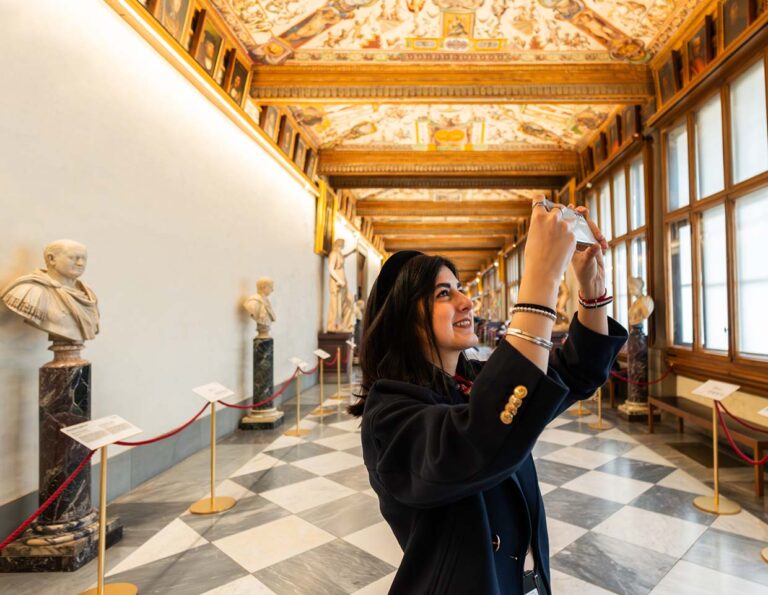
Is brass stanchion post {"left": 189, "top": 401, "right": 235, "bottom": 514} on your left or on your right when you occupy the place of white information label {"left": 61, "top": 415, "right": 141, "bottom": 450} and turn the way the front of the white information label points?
on your left

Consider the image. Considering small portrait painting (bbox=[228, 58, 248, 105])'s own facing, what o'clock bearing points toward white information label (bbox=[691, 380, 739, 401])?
The white information label is roughly at 12 o'clock from the small portrait painting.

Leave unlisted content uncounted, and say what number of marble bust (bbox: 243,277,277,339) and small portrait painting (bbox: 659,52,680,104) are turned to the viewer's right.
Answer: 1

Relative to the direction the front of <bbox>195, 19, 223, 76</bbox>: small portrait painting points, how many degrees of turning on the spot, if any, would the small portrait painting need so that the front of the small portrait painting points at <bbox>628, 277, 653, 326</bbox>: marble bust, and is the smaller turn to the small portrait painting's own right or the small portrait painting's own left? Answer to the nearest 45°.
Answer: approximately 45° to the small portrait painting's own left

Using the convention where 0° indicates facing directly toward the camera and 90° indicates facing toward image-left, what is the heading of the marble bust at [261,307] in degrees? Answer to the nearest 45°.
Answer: approximately 270°

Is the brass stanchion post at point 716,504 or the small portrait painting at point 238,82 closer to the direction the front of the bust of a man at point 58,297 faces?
the brass stanchion post

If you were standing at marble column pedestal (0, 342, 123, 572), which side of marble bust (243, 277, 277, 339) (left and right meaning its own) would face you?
right
